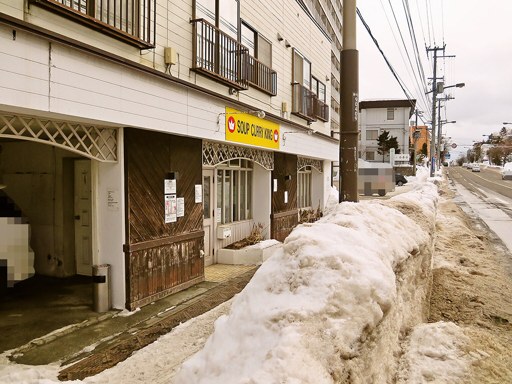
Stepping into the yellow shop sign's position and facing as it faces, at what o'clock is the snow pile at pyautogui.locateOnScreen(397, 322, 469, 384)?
The snow pile is roughly at 1 o'clock from the yellow shop sign.

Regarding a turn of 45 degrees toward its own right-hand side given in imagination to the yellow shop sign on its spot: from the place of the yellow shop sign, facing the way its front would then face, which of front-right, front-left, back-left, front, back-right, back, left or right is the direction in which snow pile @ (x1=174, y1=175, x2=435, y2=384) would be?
front

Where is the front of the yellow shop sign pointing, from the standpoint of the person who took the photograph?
facing the viewer and to the right of the viewer

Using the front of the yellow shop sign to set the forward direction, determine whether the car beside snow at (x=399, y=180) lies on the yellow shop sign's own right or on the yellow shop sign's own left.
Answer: on the yellow shop sign's own left

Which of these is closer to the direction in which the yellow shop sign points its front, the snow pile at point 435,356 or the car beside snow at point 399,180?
the snow pile
